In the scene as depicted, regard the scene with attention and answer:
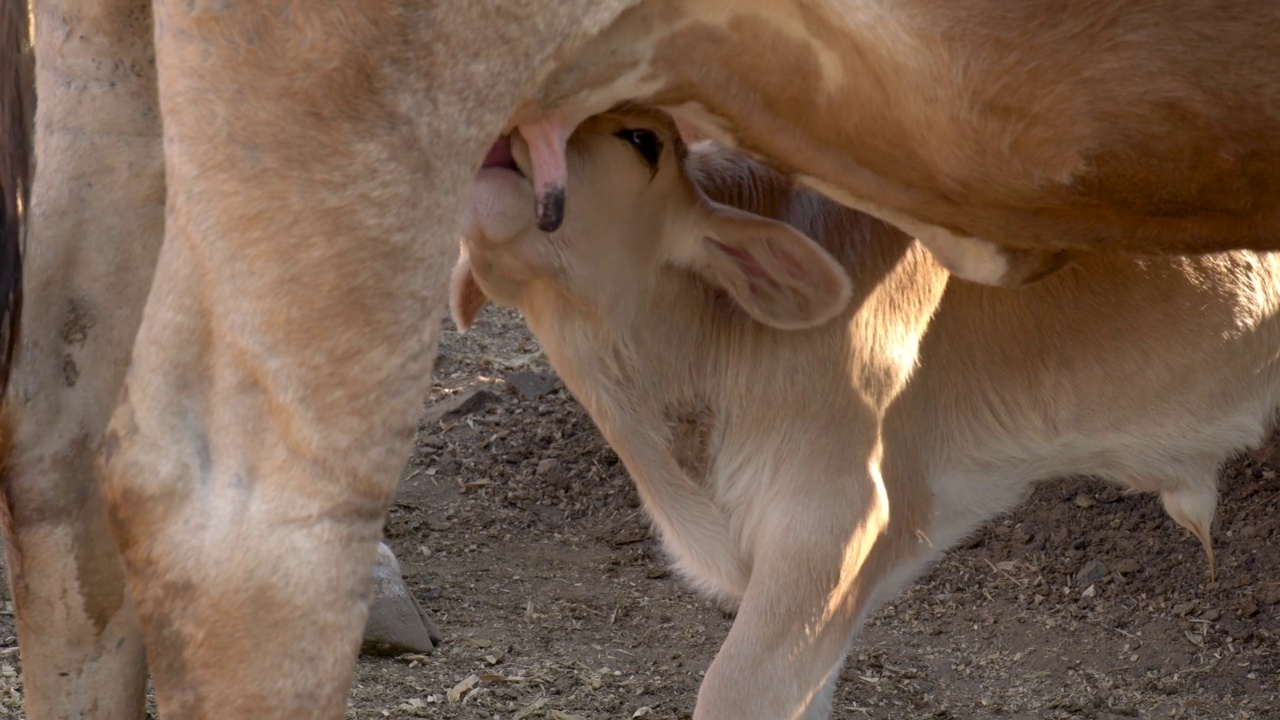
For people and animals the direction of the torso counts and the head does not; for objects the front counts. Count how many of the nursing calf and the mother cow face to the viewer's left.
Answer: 1

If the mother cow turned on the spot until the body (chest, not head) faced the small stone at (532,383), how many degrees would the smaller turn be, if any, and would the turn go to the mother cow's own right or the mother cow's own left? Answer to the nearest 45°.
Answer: approximately 90° to the mother cow's own left

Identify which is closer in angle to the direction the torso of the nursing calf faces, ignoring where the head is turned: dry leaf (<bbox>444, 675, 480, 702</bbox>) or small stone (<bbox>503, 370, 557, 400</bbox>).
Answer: the dry leaf

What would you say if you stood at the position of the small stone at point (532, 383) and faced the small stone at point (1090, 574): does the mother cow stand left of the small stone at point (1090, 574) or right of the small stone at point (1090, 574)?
right

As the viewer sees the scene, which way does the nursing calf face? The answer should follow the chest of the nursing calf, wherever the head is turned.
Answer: to the viewer's left

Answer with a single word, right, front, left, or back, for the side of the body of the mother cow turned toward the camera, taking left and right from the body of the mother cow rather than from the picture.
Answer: right

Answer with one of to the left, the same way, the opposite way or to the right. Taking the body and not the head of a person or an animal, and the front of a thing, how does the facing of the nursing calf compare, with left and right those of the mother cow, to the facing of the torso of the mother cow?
the opposite way

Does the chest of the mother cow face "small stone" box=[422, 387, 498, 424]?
no

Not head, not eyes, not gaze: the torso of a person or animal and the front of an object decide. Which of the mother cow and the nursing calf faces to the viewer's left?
the nursing calf
